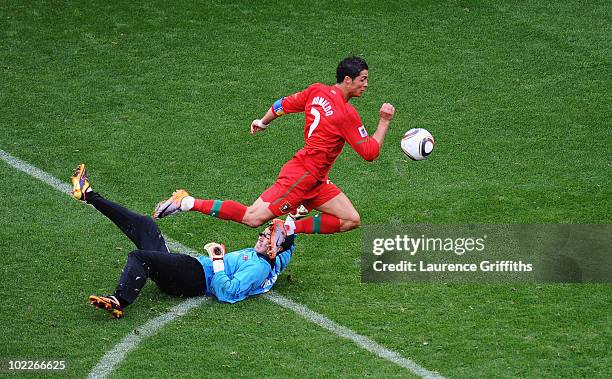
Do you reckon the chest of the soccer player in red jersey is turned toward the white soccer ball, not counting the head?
yes

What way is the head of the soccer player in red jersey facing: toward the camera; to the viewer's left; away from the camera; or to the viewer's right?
to the viewer's right

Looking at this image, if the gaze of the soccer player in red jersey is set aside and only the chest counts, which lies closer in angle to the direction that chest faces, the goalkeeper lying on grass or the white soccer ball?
the white soccer ball

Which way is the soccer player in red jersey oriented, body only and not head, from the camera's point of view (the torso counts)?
to the viewer's right

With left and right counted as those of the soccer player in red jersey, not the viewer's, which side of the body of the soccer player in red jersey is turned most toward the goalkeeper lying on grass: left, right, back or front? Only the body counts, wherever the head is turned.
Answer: back
